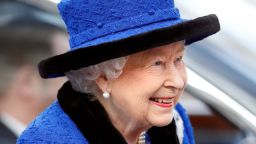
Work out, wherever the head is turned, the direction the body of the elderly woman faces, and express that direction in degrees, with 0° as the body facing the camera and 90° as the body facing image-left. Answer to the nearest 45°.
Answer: approximately 315°

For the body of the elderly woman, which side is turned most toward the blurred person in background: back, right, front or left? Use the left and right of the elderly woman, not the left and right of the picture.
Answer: back
